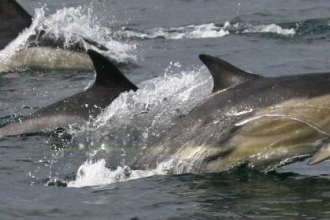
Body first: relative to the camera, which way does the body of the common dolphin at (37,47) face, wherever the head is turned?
to the viewer's right

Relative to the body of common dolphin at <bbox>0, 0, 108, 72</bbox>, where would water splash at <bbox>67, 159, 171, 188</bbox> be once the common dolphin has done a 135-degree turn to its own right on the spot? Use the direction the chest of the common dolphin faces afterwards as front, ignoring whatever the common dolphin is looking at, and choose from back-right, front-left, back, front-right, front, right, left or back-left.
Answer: front-left

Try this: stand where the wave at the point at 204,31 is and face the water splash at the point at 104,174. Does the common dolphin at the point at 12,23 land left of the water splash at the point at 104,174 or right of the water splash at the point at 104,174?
right

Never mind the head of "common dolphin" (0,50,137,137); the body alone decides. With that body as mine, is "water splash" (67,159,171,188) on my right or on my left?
on my right

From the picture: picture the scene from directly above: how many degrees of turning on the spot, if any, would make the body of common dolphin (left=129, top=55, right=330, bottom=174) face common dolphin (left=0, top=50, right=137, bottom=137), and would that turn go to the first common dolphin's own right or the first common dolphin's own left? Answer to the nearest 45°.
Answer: approximately 135° to the first common dolphin's own left

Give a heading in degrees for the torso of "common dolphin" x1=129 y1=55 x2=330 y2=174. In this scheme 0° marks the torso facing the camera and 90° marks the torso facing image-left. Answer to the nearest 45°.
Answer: approximately 270°

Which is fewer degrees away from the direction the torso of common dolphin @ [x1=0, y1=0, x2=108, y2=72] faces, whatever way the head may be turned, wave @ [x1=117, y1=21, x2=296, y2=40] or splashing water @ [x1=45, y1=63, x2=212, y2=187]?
the wave

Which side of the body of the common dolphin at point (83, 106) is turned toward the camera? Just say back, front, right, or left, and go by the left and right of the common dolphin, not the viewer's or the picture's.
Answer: right

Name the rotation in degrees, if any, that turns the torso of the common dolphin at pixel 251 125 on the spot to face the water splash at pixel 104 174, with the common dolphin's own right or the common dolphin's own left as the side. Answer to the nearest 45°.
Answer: approximately 180°

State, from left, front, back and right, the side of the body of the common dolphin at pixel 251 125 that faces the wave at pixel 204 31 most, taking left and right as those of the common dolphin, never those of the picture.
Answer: left
